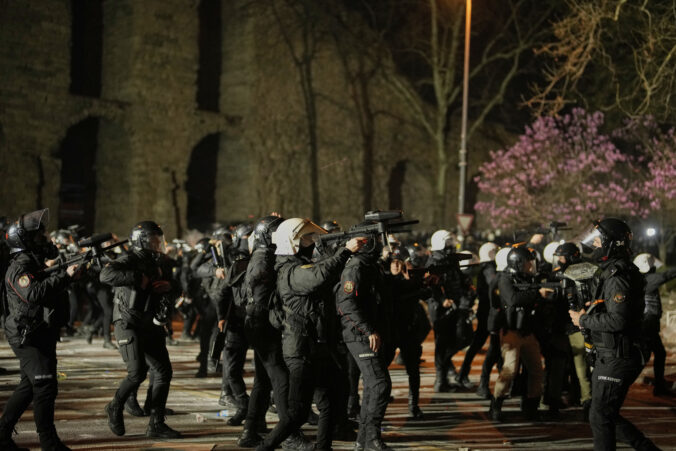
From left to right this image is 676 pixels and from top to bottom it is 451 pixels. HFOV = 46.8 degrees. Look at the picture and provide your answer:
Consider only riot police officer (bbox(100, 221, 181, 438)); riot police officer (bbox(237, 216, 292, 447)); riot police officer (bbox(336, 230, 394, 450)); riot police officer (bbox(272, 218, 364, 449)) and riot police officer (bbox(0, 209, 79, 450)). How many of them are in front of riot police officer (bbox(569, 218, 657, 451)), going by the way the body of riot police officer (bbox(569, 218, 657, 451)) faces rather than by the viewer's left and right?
5

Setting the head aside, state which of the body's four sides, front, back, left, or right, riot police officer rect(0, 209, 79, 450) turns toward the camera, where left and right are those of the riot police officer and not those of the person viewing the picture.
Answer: right

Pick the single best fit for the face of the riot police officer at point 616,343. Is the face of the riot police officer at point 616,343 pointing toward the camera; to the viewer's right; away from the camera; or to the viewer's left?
to the viewer's left

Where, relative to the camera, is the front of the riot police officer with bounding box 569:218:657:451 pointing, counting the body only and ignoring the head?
to the viewer's left

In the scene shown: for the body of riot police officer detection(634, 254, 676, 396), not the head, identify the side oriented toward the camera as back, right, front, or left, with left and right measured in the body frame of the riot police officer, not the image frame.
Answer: right
